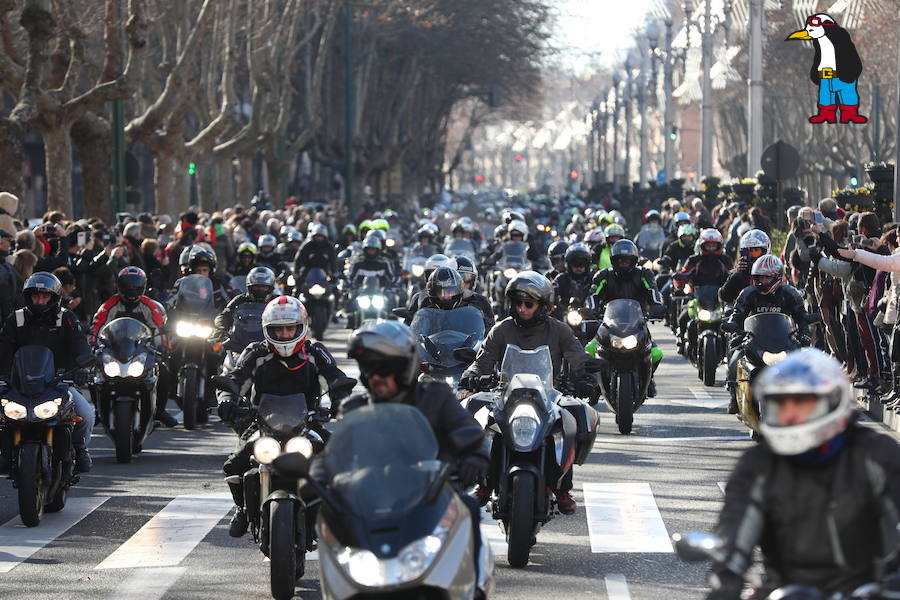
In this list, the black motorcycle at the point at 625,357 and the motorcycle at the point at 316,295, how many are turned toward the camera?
2

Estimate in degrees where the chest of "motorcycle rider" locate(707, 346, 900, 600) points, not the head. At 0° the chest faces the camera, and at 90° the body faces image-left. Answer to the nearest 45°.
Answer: approximately 45°

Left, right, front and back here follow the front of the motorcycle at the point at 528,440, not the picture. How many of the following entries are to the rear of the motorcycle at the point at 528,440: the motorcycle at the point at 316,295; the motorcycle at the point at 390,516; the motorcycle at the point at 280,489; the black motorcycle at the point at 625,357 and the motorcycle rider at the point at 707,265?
3

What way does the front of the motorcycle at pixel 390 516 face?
toward the camera

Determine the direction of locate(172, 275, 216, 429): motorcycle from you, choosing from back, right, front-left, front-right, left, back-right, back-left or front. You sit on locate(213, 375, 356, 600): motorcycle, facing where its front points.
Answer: back

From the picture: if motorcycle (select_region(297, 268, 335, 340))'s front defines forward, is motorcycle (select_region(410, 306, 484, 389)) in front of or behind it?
in front

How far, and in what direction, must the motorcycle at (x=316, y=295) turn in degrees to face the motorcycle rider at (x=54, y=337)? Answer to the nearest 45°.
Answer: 0° — it already faces them

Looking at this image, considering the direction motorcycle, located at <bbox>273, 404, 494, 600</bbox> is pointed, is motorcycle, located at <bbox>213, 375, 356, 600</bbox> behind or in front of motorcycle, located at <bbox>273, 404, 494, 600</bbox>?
behind

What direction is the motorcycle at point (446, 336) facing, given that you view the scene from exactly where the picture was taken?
facing the viewer

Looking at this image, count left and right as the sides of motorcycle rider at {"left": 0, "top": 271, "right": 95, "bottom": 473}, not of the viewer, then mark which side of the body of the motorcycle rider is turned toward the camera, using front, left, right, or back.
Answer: front

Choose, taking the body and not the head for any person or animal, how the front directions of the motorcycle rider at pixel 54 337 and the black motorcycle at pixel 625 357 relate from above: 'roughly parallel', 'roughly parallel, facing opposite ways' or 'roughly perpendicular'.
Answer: roughly parallel

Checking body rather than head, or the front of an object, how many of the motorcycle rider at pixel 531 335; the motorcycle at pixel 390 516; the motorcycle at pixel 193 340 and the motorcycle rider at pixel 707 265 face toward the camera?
4

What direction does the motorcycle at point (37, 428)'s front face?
toward the camera

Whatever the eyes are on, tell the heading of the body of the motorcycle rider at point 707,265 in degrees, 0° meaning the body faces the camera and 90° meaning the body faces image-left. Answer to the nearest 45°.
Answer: approximately 0°

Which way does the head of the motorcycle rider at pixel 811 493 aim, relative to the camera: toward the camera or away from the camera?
toward the camera
